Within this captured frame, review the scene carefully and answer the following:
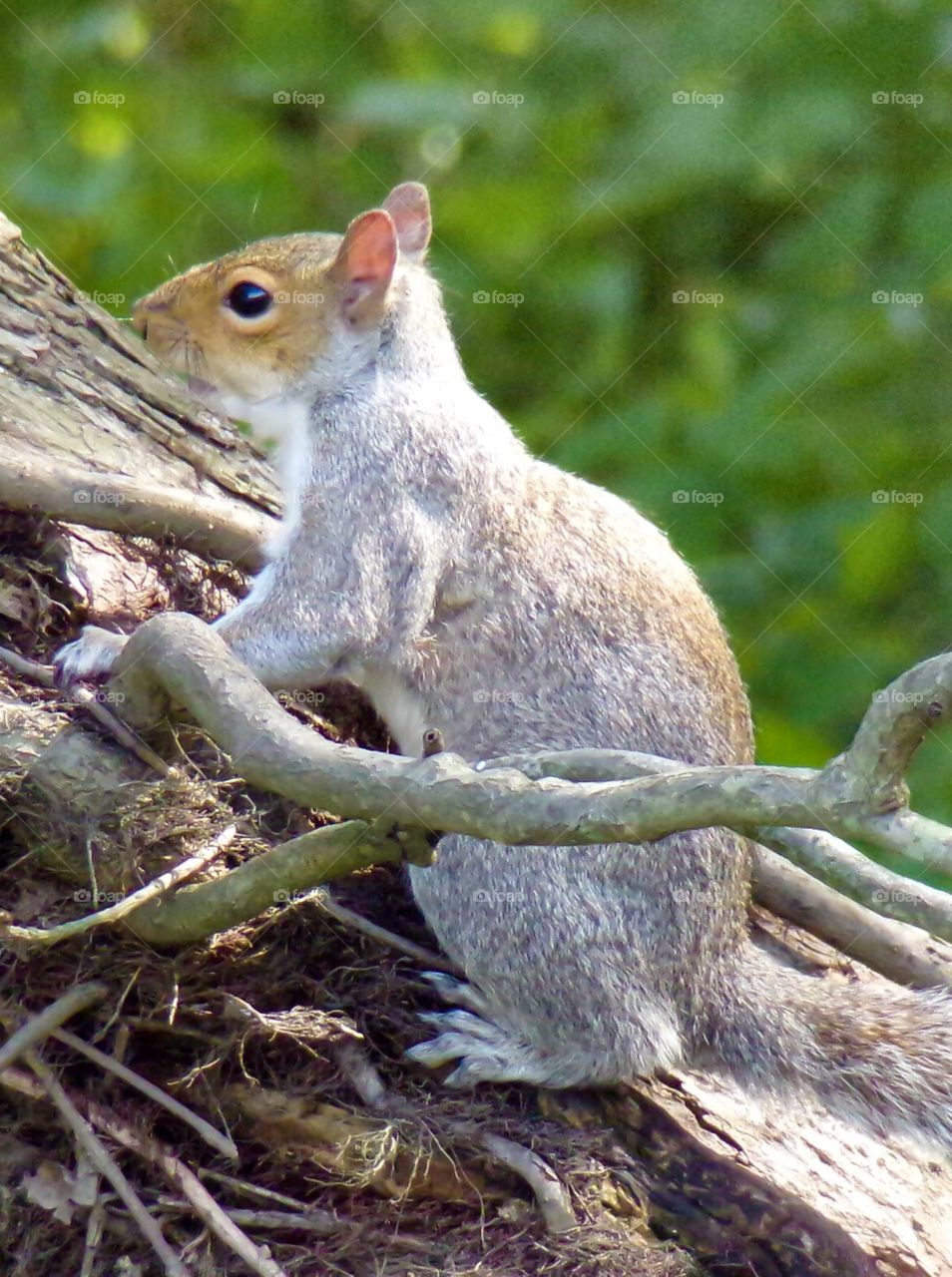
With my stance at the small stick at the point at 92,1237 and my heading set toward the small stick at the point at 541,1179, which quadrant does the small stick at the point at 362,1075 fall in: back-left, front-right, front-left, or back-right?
front-left

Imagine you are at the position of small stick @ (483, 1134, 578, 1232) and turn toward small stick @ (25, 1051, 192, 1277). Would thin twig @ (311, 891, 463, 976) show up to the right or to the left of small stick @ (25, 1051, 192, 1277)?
right

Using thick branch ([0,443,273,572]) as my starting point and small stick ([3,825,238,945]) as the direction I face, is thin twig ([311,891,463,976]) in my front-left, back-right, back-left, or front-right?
front-left

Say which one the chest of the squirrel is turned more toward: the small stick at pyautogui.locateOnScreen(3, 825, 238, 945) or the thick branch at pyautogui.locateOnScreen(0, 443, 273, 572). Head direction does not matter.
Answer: the thick branch

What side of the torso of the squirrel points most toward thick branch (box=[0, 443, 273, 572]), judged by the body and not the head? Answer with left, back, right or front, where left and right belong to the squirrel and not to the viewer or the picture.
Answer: front

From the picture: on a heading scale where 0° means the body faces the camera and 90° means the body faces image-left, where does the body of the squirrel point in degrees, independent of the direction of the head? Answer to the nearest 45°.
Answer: approximately 90°
